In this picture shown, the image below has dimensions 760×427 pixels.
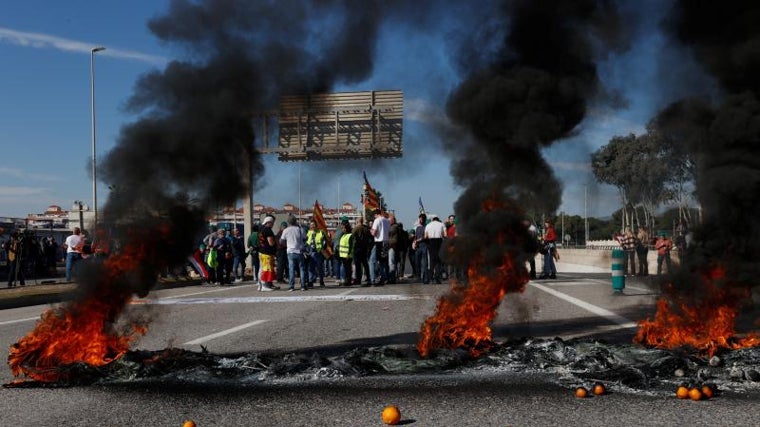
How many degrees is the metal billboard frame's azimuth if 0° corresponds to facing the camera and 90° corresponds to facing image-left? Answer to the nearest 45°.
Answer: approximately 180°

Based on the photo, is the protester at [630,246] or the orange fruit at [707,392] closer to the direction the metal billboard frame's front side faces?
the protester

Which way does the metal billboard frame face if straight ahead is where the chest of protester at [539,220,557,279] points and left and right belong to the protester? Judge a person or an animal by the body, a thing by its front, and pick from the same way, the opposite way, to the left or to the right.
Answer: to the right

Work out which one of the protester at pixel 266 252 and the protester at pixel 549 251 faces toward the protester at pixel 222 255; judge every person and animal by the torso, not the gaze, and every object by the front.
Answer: the protester at pixel 549 251

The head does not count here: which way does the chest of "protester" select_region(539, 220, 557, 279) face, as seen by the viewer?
to the viewer's left
